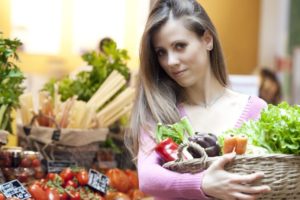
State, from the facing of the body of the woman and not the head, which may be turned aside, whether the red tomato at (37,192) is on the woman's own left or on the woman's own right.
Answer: on the woman's own right

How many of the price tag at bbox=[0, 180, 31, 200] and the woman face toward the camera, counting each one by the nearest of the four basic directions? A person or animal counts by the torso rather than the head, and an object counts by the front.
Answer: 2

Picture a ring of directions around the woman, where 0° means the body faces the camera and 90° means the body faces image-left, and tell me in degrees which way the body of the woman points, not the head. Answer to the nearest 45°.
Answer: approximately 0°
